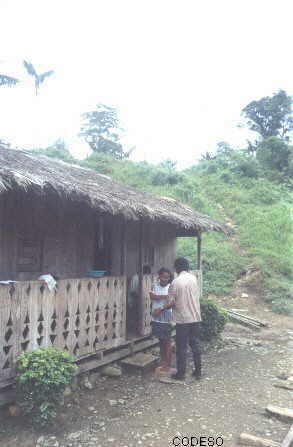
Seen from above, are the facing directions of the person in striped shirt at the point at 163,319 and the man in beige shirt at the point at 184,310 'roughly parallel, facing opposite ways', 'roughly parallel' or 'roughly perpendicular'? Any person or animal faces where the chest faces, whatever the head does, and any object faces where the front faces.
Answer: roughly parallel, facing opposite ways

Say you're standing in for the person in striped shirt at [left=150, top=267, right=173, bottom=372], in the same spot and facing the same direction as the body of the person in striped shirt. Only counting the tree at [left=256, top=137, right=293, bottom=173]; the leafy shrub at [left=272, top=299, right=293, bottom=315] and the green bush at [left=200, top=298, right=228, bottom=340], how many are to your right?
0

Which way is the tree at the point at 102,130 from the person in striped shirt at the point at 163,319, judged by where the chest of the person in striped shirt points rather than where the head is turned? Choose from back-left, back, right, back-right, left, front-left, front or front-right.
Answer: back-left

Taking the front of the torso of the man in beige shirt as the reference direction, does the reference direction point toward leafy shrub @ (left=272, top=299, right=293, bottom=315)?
no

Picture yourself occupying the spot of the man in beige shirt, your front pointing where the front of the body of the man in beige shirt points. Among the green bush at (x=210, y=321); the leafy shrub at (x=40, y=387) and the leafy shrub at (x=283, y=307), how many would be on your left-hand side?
1

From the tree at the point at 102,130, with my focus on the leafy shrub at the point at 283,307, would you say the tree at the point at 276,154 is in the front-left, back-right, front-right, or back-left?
front-left

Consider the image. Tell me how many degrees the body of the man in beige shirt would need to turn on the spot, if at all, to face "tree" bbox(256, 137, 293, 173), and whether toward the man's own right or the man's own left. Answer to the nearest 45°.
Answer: approximately 45° to the man's own right

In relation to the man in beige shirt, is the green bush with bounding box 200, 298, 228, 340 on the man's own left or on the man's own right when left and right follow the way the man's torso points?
on the man's own right

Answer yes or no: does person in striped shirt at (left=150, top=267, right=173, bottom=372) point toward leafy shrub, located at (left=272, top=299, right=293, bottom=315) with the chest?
no

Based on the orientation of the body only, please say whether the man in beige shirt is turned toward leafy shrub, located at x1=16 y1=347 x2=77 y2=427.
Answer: no

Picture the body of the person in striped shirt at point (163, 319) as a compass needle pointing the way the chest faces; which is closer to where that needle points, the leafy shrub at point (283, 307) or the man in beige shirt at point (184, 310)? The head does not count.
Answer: the man in beige shirt

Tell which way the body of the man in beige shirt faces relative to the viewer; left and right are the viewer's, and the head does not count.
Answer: facing away from the viewer and to the left of the viewer

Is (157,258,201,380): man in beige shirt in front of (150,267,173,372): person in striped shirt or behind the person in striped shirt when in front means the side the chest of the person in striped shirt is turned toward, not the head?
in front
